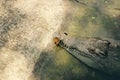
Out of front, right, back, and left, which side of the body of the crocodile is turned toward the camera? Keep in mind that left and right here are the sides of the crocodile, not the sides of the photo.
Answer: left
